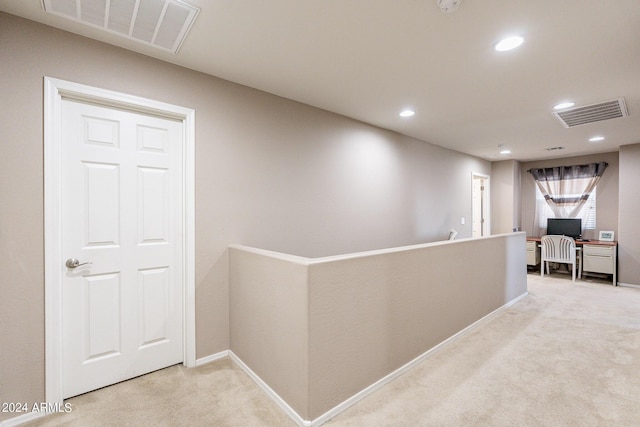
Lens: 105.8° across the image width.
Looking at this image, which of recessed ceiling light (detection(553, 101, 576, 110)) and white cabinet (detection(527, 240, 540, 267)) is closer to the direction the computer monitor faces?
the recessed ceiling light

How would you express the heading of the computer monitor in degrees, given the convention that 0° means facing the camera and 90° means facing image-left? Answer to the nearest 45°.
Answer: approximately 0°

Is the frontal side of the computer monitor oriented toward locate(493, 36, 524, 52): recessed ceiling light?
yes

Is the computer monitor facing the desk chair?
yes

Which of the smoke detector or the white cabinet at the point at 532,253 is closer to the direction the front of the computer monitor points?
the smoke detector

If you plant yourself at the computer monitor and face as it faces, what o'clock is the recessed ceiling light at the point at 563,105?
The recessed ceiling light is roughly at 12 o'clock from the computer monitor.
